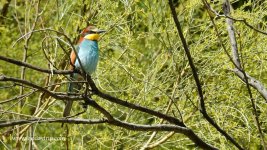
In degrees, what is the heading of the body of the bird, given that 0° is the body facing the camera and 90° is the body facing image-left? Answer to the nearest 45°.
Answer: approximately 315°
